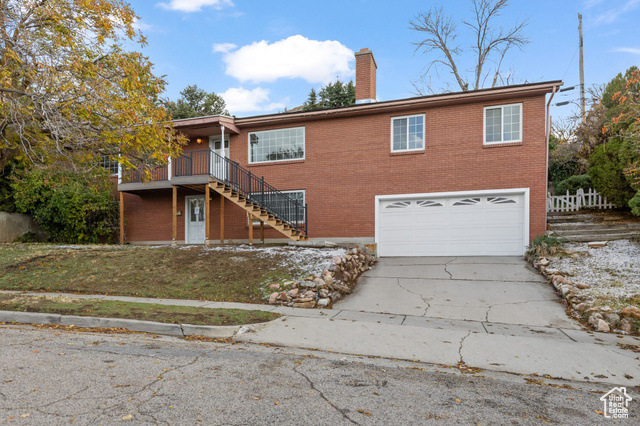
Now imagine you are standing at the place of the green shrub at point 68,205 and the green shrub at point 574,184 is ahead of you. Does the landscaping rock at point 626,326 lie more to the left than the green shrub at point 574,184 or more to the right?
right

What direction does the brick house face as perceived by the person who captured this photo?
facing the viewer

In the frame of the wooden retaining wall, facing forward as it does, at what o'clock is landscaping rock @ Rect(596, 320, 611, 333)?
The landscaping rock is roughly at 12 o'clock from the wooden retaining wall.

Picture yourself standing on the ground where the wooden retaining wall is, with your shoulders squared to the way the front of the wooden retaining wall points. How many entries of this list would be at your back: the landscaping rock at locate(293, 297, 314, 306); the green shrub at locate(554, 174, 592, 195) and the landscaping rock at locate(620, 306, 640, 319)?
1

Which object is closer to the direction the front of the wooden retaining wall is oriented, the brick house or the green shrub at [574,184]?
the brick house

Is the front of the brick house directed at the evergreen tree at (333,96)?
no

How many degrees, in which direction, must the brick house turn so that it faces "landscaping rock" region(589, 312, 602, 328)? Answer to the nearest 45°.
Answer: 0° — it already faces it

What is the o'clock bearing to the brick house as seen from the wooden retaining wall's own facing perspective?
The brick house is roughly at 2 o'clock from the wooden retaining wall.

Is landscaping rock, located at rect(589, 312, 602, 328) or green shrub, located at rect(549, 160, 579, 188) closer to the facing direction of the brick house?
the landscaping rock

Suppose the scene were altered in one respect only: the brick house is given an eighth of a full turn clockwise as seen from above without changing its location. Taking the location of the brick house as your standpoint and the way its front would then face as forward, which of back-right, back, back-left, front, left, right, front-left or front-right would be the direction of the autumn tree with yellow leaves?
front

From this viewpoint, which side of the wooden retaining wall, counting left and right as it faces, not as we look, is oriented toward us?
front

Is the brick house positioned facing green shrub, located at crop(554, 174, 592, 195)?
no

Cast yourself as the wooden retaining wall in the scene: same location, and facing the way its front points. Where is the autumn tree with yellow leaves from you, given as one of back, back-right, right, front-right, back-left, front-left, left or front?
front-right

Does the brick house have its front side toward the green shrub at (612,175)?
no
